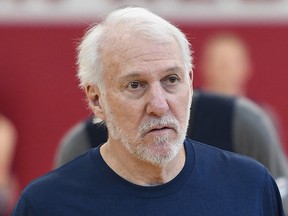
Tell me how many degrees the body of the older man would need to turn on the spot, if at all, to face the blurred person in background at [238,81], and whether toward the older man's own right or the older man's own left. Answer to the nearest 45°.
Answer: approximately 180°

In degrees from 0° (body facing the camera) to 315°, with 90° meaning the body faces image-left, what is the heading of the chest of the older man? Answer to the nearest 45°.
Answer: approximately 0°

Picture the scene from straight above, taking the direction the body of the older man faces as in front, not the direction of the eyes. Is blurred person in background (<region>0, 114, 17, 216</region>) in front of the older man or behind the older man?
behind
